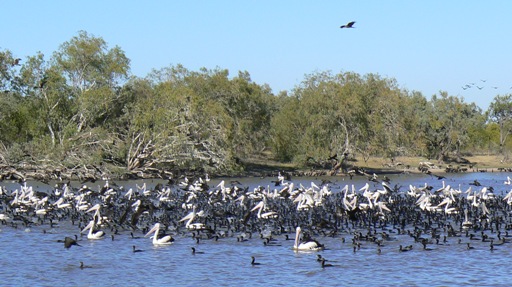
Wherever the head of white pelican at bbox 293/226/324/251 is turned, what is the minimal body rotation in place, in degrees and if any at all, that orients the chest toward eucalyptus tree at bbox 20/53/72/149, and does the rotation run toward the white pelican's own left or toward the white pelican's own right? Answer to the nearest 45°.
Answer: approximately 45° to the white pelican's own right

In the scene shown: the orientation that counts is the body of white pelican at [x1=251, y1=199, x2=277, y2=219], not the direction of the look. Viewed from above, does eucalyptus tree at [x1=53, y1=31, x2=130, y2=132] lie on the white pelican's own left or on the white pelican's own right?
on the white pelican's own right

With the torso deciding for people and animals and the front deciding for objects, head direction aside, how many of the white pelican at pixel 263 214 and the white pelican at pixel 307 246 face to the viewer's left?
2

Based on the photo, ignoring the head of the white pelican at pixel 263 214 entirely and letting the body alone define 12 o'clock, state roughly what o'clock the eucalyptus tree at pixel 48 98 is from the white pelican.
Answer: The eucalyptus tree is roughly at 2 o'clock from the white pelican.

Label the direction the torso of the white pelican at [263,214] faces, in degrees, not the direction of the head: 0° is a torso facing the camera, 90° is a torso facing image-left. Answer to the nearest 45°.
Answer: approximately 90°

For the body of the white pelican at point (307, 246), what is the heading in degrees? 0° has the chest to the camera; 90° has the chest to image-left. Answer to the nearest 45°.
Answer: approximately 90°

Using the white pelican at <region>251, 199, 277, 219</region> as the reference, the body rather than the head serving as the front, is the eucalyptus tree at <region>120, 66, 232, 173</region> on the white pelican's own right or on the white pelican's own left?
on the white pelican's own right
